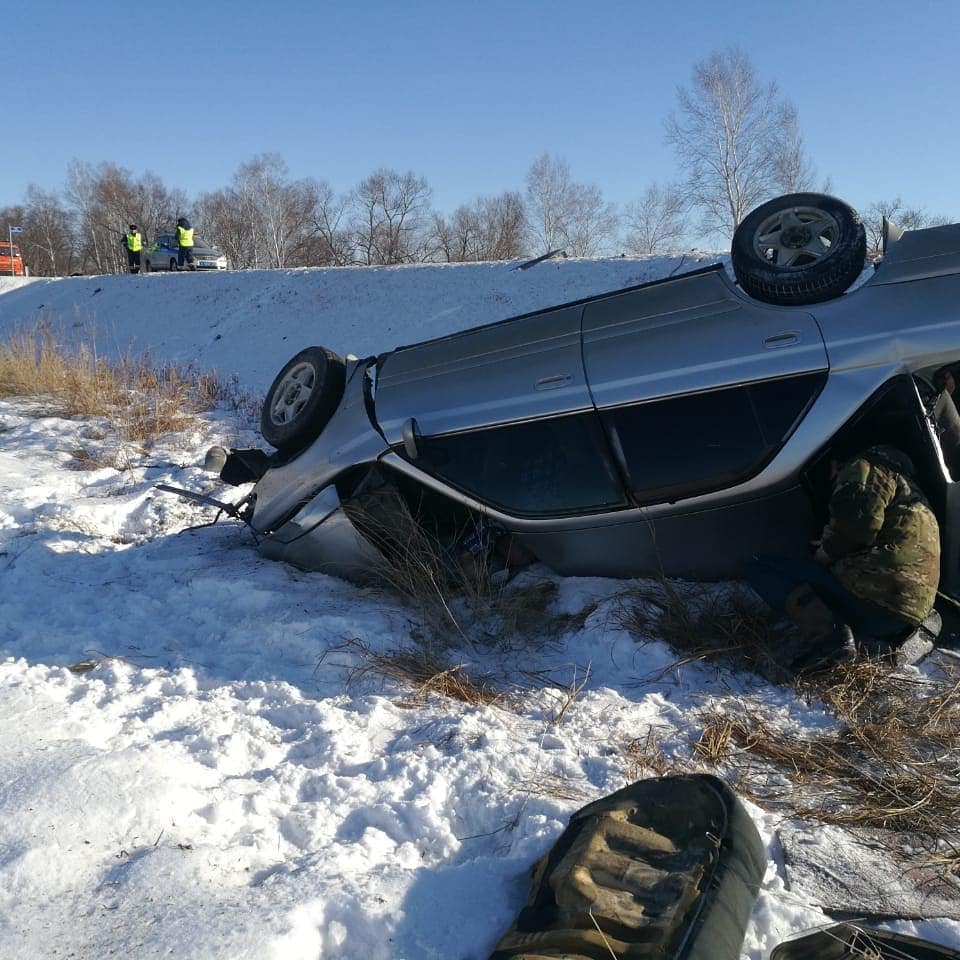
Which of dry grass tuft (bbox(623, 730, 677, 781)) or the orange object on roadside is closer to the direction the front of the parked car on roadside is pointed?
the dry grass tuft

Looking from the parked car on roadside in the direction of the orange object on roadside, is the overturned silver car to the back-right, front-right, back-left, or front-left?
back-left

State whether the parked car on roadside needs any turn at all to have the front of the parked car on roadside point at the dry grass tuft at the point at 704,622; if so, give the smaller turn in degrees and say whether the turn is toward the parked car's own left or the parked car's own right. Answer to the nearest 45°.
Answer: approximately 45° to the parked car's own right

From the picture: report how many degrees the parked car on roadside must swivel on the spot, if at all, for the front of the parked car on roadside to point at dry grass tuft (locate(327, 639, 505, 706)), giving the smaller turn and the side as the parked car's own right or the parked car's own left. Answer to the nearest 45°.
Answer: approximately 45° to the parked car's own right

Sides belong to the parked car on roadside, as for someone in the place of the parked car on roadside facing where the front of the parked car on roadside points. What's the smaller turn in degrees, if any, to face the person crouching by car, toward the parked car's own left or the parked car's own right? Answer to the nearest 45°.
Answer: approximately 45° to the parked car's own right

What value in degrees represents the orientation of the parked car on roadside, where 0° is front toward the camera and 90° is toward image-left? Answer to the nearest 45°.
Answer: approximately 315°

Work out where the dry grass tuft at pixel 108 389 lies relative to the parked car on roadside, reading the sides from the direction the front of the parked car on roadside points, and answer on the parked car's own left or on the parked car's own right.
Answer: on the parked car's own right

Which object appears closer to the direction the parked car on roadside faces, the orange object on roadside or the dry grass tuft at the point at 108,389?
the dry grass tuft

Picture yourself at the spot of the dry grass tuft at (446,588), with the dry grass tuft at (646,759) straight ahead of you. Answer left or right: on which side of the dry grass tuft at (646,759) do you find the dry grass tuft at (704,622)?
left

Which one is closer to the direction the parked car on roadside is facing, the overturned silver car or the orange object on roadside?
the overturned silver car

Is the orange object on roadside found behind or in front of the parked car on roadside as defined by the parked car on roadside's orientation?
behind
